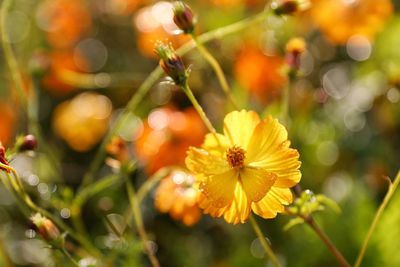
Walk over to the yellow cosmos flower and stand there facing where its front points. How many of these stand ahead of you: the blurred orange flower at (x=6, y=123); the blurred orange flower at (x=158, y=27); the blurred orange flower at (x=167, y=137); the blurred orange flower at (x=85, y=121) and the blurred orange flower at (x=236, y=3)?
0

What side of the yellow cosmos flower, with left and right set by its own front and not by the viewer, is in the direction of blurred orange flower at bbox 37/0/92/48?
back

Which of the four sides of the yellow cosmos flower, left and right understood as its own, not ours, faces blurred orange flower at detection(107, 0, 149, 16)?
back

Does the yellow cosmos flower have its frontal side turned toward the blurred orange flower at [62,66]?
no

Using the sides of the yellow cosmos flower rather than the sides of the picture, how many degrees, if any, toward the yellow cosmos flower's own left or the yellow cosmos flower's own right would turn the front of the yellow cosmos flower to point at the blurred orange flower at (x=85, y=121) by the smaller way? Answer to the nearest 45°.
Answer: approximately 180°

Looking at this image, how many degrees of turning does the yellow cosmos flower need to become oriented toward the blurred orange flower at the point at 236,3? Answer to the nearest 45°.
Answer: approximately 180°

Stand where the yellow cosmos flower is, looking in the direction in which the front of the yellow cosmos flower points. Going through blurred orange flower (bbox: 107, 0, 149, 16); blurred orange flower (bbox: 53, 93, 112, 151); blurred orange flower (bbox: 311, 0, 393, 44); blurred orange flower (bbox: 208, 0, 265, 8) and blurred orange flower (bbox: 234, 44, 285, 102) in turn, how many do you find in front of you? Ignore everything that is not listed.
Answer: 0

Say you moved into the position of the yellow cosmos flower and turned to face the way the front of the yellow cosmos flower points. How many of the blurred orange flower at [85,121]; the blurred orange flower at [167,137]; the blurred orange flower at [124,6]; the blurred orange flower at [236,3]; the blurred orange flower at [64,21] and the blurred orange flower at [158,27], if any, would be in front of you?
0

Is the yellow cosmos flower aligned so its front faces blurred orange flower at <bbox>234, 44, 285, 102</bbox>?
no

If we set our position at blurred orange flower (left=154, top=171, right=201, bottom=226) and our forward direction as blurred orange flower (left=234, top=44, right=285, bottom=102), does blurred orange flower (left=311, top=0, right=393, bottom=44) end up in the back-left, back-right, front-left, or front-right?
front-right

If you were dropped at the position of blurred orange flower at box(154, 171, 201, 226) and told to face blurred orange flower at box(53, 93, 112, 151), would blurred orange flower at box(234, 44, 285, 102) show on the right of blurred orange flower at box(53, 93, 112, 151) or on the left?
right

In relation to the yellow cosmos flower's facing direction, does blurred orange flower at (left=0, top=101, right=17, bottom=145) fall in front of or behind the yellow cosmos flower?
behind

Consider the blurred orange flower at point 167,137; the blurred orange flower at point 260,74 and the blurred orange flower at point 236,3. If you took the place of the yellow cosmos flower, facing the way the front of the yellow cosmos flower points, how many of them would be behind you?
3

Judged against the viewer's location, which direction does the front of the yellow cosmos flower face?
facing the viewer

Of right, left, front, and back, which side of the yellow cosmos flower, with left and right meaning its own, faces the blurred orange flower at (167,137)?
back
